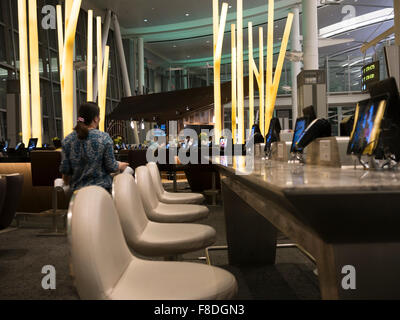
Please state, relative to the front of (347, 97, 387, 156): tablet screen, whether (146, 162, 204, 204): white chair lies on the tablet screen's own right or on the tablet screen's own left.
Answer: on the tablet screen's own right

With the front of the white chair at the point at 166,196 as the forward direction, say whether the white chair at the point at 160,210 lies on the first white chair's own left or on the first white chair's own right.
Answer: on the first white chair's own right

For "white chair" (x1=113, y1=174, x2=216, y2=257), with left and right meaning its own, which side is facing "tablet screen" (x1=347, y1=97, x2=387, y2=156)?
front

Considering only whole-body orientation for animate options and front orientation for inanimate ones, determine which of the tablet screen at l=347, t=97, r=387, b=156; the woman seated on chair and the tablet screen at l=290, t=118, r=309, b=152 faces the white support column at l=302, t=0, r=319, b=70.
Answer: the woman seated on chair

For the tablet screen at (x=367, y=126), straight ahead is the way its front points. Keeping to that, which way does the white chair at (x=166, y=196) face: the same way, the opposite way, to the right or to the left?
the opposite way

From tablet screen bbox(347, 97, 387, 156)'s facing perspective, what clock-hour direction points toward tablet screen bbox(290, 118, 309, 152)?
tablet screen bbox(290, 118, 309, 152) is roughly at 4 o'clock from tablet screen bbox(347, 97, 387, 156).

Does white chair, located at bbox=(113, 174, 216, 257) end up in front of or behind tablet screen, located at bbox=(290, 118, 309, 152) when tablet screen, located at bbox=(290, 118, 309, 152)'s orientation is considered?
in front

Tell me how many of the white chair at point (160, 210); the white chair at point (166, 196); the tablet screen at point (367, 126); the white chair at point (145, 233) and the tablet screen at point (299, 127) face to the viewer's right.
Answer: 3

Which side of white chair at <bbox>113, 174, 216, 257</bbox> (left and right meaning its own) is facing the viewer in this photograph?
right

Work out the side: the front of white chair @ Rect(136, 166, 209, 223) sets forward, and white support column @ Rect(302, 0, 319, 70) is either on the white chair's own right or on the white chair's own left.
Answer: on the white chair's own left

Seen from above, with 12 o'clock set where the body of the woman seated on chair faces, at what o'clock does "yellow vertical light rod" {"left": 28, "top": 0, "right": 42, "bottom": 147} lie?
The yellow vertical light rod is roughly at 10 o'clock from the woman seated on chair.

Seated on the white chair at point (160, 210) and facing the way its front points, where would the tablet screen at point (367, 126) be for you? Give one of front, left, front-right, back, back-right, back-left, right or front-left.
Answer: front-right

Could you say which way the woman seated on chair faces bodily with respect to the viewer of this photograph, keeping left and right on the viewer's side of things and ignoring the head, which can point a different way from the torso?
facing away from the viewer and to the right of the viewer

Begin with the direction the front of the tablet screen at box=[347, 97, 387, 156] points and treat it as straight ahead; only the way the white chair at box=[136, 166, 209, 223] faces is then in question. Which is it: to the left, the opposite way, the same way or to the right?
the opposite way

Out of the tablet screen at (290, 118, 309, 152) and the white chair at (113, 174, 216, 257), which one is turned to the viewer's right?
the white chair

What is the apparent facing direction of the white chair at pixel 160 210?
to the viewer's right

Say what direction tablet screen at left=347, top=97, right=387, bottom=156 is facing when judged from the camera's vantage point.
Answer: facing the viewer and to the left of the viewer

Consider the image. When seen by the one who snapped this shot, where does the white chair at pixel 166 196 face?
facing to the right of the viewer
